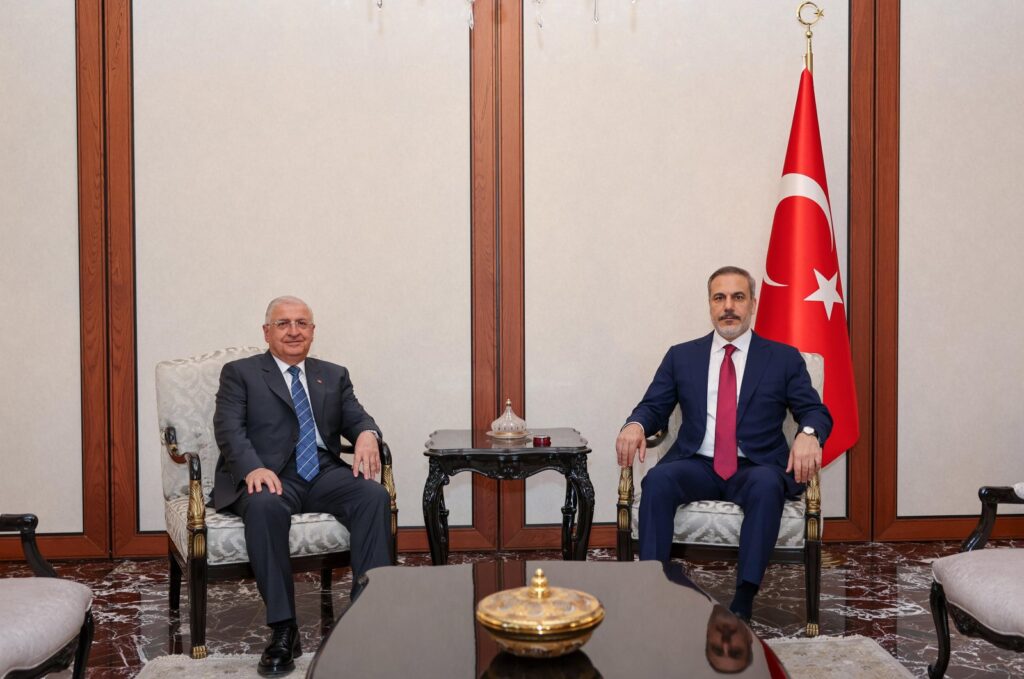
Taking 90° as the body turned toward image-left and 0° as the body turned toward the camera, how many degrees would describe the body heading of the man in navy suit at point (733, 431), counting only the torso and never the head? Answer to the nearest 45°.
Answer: approximately 0°

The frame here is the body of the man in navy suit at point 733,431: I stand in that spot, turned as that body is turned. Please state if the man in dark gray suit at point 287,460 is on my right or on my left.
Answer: on my right

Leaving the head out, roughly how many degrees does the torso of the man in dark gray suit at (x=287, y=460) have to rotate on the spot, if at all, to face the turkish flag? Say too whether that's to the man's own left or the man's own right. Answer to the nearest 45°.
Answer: approximately 90° to the man's own left

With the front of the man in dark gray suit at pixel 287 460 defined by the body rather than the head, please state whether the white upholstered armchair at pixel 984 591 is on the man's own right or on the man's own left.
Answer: on the man's own left

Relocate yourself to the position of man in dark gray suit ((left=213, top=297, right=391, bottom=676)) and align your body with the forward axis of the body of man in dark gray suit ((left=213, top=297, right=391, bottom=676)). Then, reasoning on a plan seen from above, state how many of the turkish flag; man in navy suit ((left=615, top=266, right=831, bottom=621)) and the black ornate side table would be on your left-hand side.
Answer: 3

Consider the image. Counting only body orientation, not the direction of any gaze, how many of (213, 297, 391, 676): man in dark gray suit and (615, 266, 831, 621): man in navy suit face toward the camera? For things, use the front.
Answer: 2

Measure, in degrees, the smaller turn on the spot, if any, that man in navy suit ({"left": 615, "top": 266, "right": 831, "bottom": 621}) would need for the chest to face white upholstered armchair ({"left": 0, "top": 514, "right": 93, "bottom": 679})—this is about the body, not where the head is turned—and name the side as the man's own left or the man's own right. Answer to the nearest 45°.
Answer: approximately 45° to the man's own right

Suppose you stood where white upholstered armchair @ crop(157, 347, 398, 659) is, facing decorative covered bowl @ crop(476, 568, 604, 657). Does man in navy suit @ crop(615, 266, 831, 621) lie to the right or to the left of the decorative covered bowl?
left

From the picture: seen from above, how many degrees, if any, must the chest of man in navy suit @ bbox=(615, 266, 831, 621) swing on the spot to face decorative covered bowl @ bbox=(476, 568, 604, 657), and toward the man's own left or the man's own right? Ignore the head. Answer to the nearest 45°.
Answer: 0° — they already face it

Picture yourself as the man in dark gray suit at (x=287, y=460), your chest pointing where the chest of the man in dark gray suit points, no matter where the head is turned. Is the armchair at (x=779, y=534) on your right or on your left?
on your left

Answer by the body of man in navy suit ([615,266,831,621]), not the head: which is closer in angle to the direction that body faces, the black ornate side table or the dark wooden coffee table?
the dark wooden coffee table
